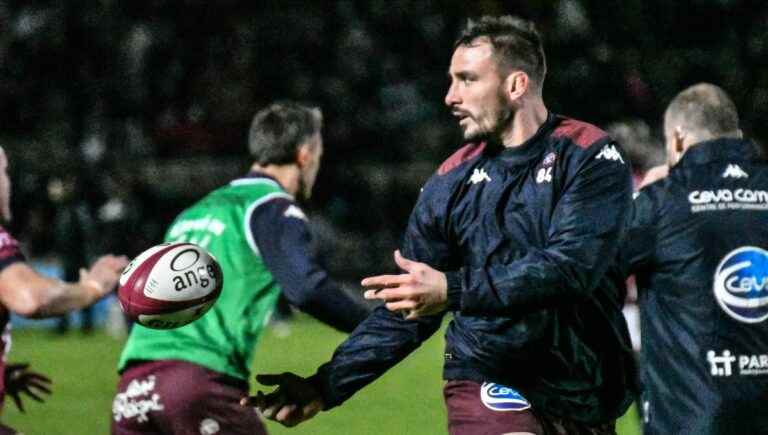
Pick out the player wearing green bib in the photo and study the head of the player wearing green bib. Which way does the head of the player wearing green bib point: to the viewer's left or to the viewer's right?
to the viewer's right

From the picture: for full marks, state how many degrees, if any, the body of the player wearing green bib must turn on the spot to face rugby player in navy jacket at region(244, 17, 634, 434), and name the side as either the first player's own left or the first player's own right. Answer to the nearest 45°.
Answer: approximately 90° to the first player's own right

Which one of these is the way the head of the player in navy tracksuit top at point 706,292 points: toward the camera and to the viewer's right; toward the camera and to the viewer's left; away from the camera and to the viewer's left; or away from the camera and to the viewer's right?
away from the camera and to the viewer's left

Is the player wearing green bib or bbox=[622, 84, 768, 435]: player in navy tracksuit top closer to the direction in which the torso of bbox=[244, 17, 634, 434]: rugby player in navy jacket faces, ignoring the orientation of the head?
the player wearing green bib

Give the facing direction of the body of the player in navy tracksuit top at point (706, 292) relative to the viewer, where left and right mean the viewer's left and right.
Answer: facing away from the viewer and to the left of the viewer

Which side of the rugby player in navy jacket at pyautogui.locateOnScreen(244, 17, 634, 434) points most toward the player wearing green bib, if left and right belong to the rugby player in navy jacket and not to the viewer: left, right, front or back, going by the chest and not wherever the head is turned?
right

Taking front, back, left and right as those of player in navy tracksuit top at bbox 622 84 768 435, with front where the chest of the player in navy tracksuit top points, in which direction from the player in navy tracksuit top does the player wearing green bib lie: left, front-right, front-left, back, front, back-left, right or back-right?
front-left

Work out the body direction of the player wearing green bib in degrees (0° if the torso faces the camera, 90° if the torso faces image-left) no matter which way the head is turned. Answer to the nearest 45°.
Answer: approximately 225°

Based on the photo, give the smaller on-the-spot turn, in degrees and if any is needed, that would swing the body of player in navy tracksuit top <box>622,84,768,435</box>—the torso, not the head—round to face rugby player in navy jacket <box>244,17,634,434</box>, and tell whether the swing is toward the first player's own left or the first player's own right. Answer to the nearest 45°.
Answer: approximately 90° to the first player's own left

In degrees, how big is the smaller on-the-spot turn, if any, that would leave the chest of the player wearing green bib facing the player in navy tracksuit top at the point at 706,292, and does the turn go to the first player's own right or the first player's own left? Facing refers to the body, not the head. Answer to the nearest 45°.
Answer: approximately 45° to the first player's own right

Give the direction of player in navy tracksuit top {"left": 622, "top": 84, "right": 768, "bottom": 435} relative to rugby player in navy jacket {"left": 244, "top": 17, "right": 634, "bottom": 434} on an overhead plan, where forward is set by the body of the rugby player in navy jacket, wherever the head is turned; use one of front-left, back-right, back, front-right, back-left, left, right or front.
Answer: back
